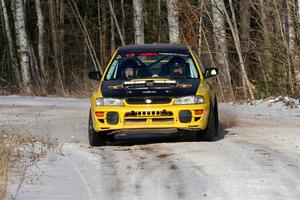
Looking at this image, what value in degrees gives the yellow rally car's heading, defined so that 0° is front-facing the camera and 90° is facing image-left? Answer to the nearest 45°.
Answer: approximately 0°
